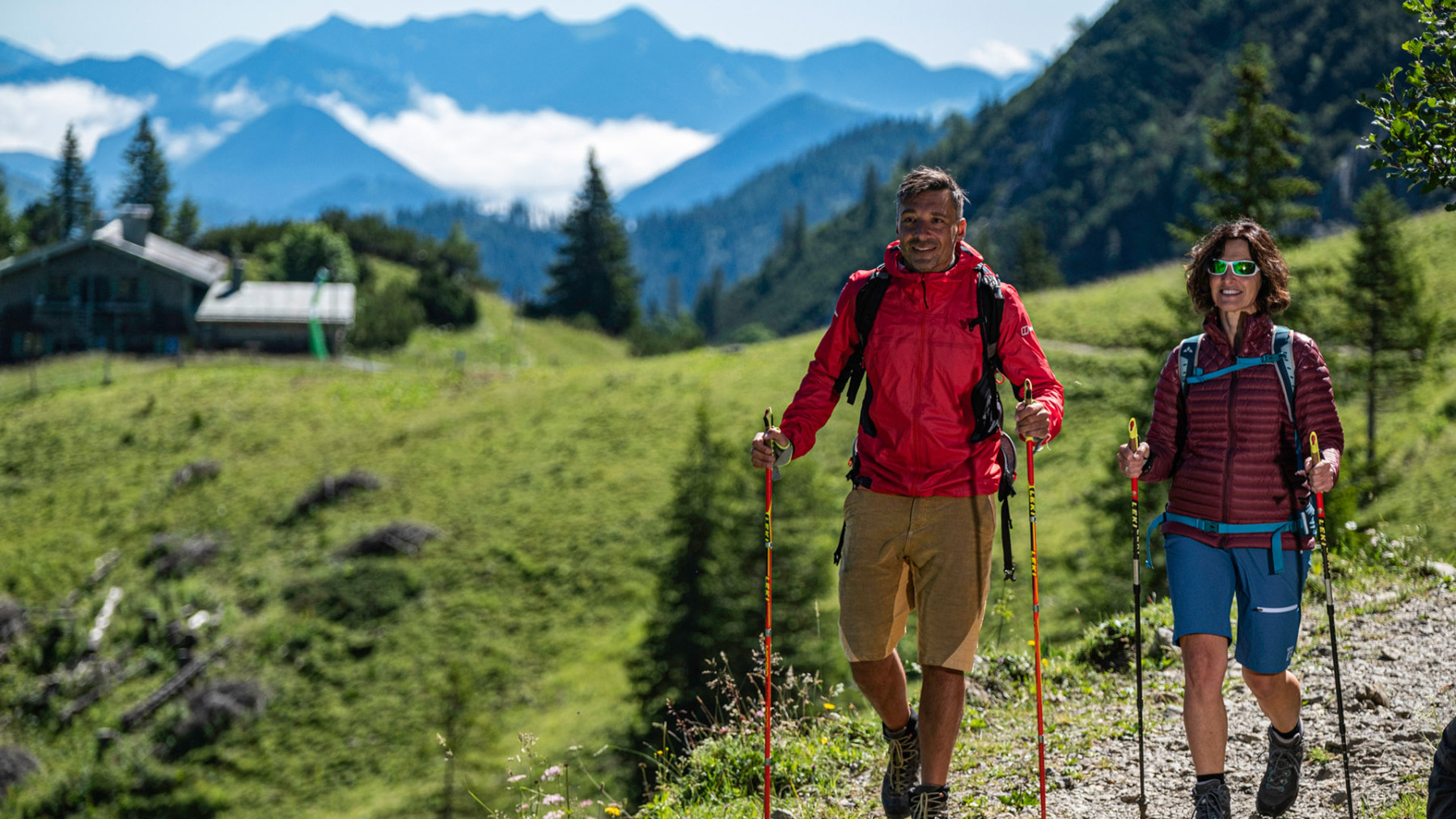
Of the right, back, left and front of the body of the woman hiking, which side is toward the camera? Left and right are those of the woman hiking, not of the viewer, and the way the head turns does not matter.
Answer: front

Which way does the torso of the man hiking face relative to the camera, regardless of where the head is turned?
toward the camera

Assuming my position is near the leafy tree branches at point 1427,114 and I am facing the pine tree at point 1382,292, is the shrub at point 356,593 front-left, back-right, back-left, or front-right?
front-left

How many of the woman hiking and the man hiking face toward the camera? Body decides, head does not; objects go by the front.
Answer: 2

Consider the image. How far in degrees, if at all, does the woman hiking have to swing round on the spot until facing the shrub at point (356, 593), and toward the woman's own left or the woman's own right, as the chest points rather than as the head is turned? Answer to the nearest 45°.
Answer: approximately 135° to the woman's own right

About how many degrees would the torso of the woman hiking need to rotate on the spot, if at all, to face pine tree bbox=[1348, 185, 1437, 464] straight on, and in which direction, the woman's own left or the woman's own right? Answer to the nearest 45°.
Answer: approximately 180°

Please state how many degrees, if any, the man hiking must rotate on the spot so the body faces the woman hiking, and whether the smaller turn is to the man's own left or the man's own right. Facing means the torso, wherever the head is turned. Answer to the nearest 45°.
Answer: approximately 90° to the man's own left
